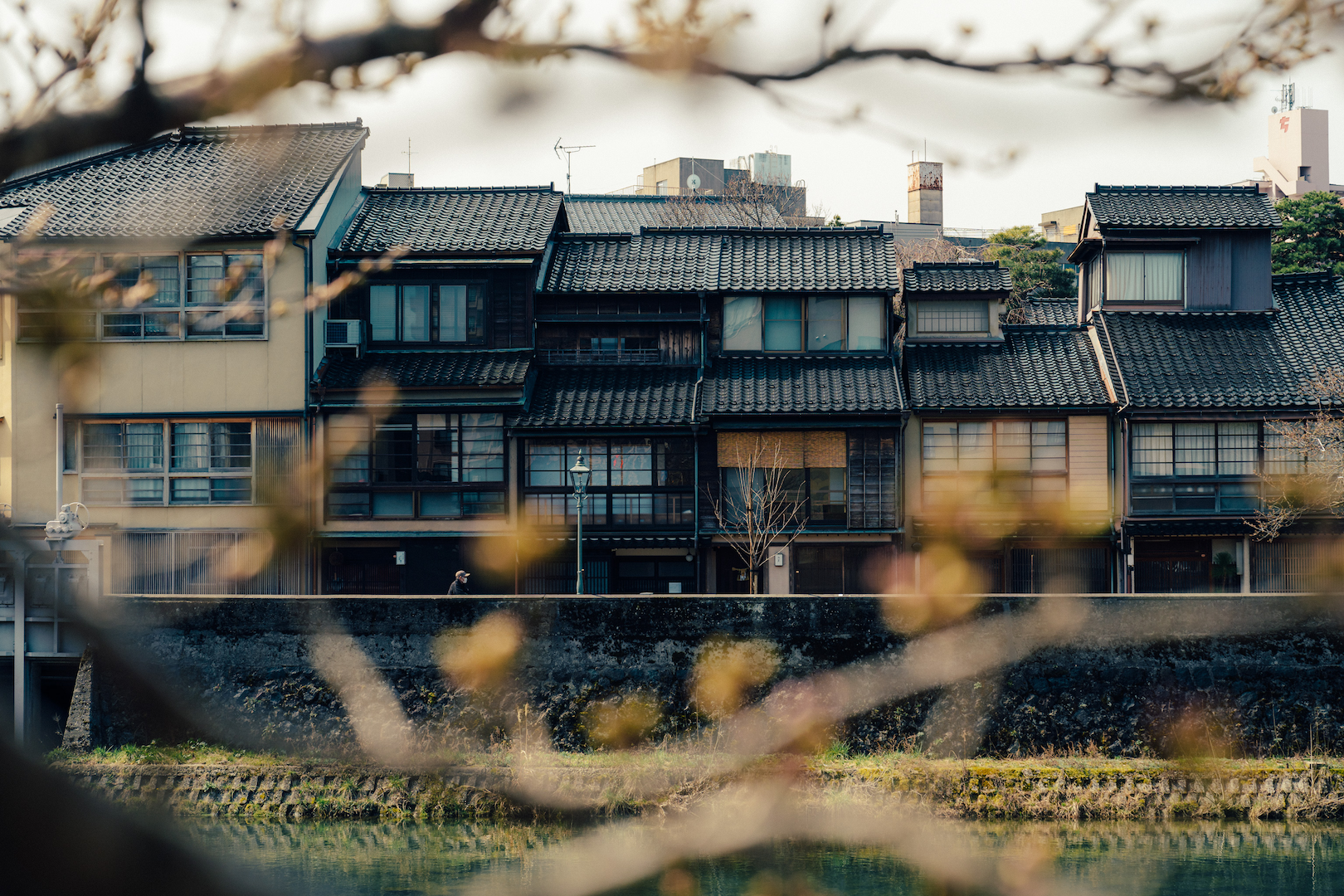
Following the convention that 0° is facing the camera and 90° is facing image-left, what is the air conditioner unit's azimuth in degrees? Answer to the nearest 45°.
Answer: approximately 0°

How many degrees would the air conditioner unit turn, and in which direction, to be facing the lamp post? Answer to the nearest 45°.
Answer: approximately 45° to its left

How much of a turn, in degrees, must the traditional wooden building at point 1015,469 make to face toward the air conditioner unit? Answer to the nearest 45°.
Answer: approximately 90° to its right

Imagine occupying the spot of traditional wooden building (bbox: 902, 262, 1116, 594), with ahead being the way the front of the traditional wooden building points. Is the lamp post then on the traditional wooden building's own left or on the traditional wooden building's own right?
on the traditional wooden building's own right

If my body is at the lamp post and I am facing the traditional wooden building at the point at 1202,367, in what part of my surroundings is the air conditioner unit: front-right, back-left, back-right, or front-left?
back-left

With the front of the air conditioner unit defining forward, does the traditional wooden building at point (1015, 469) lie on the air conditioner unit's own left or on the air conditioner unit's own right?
on the air conditioner unit's own left

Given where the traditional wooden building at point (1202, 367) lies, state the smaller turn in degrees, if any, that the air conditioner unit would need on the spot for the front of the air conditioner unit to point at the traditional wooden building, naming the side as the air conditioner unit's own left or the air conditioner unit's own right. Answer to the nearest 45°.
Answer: approximately 90° to the air conditioner unit's own left

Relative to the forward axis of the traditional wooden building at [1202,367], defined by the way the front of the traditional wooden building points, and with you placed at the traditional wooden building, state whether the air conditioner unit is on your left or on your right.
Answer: on your right

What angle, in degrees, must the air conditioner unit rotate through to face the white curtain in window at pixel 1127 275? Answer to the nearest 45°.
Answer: approximately 90° to its left
